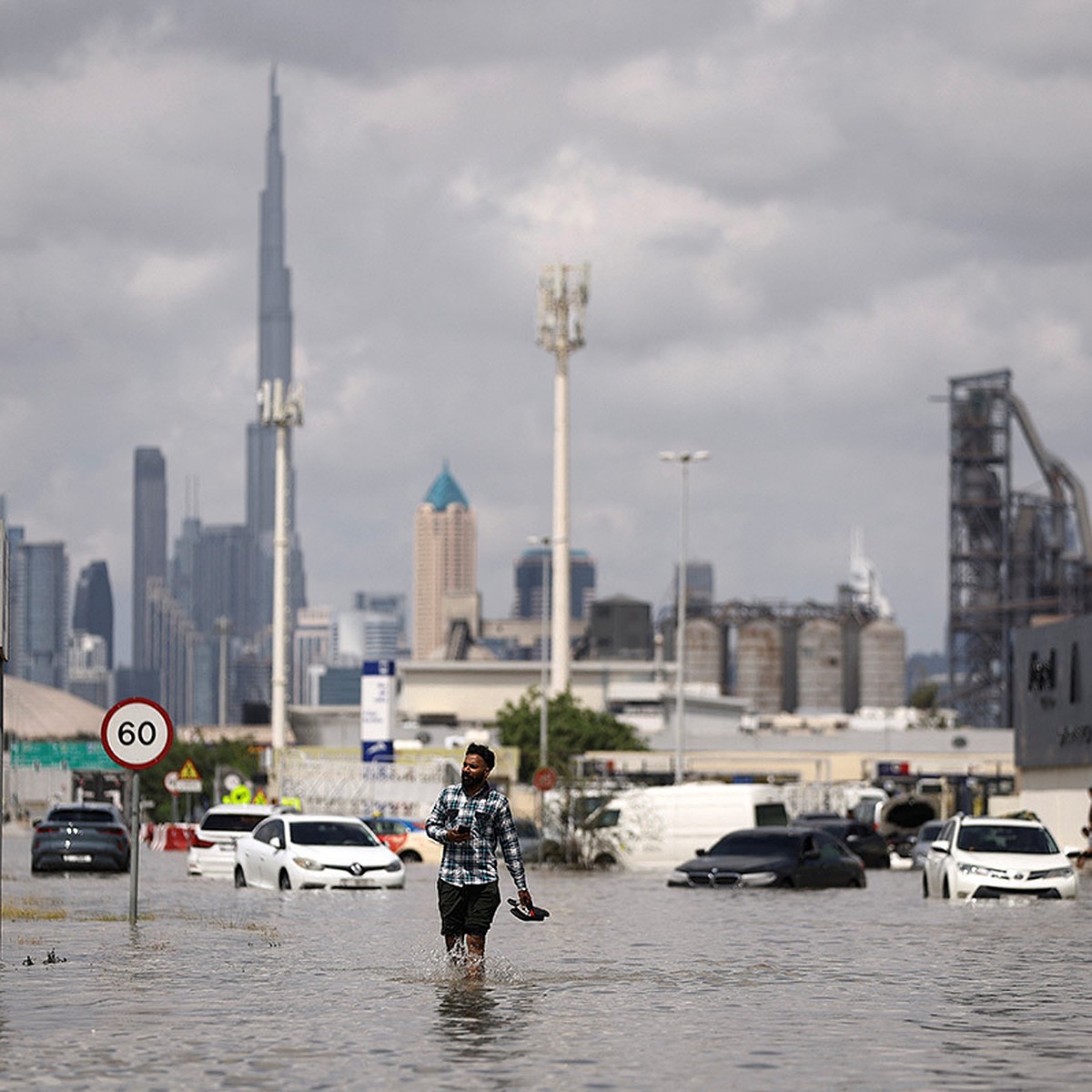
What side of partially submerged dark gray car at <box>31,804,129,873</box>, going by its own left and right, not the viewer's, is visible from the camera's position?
back

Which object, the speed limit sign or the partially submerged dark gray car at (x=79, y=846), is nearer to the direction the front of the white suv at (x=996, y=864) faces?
the speed limit sign

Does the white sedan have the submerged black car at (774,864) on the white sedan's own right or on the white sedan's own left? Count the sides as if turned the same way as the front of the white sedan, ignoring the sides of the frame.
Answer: on the white sedan's own left

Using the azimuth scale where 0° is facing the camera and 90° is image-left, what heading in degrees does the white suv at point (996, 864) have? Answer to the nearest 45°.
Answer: approximately 315°

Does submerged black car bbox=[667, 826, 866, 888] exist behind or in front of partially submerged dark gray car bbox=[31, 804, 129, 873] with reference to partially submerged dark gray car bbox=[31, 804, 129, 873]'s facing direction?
behind

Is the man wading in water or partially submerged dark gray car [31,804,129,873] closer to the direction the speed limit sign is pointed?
the man wading in water

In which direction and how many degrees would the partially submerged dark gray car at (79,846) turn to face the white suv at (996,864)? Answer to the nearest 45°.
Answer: approximately 135° to its right

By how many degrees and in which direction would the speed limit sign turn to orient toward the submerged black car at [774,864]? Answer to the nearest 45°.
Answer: approximately 135° to its left

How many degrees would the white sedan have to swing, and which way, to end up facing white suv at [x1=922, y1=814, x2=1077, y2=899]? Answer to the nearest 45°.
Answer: approximately 45° to its left

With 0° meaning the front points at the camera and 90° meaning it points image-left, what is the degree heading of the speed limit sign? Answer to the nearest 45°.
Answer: approximately 0°

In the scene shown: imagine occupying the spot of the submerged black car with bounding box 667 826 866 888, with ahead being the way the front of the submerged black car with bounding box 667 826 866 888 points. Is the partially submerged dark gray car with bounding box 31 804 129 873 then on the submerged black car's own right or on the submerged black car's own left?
on the submerged black car's own right

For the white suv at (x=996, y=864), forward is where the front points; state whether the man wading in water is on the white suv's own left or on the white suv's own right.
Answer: on the white suv's own right

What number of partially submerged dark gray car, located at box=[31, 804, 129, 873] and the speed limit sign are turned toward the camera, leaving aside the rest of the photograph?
1

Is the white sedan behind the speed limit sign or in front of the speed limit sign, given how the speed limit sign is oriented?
behind

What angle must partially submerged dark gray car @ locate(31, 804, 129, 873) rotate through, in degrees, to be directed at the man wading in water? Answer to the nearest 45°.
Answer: approximately 180°
